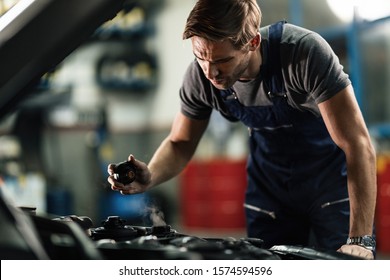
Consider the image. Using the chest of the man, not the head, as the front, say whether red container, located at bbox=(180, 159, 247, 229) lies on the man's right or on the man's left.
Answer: on the man's right

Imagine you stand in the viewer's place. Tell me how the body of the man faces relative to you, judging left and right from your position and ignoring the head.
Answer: facing the viewer and to the left of the viewer

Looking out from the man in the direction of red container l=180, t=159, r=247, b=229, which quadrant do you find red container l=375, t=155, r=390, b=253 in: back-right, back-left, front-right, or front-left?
front-right

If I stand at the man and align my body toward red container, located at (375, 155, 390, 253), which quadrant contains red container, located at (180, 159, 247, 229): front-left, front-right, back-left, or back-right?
front-left

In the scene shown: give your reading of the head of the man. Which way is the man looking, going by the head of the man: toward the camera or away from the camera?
toward the camera

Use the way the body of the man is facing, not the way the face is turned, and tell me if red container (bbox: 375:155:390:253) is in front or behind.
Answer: behind
